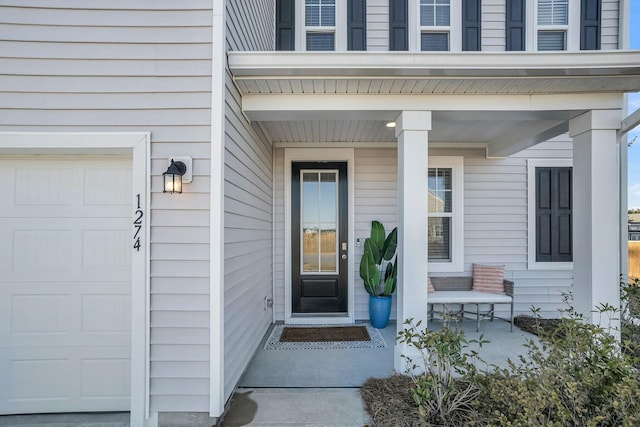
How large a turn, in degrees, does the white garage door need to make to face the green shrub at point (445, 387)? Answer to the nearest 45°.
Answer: approximately 45° to its left

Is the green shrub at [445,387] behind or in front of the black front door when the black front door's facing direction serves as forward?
in front

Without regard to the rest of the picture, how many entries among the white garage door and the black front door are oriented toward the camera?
2

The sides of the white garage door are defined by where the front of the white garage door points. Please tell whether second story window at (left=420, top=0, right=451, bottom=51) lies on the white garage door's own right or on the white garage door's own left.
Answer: on the white garage door's own left

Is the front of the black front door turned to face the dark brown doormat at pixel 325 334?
yes

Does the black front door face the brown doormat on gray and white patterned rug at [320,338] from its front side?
yes

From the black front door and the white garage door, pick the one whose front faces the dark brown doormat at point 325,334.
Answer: the black front door

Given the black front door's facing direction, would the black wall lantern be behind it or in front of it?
in front
